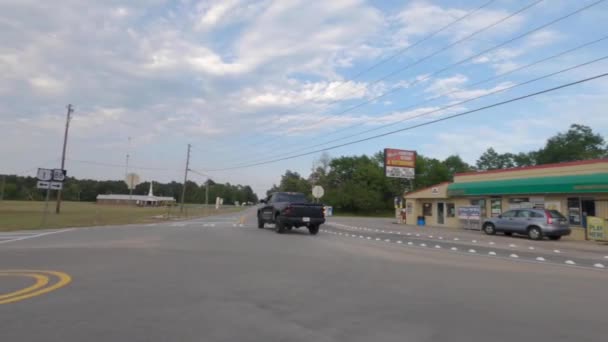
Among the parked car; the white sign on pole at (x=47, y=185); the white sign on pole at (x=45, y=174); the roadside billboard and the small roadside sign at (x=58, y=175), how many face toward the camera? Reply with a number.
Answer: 4

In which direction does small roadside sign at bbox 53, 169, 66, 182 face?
toward the camera

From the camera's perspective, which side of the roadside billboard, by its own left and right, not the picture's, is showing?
front

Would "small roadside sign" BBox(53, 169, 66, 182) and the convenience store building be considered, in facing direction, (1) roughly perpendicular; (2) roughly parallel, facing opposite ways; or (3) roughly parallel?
roughly perpendicular

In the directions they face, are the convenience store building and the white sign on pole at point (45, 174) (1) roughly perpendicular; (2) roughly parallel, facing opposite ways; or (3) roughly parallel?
roughly perpendicular

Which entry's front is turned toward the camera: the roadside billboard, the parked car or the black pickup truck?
the roadside billboard

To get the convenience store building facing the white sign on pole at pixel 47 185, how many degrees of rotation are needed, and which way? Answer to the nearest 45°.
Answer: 0° — it already faces it

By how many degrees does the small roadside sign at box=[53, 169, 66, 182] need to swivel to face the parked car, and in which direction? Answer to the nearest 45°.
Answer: approximately 45° to its left

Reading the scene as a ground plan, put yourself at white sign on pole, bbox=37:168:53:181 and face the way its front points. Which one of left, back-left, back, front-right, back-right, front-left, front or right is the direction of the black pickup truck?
front-left

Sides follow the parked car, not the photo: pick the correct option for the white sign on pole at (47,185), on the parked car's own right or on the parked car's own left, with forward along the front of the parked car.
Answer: on the parked car's own left

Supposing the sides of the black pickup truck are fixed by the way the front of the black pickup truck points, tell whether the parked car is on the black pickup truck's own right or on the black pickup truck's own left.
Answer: on the black pickup truck's own right

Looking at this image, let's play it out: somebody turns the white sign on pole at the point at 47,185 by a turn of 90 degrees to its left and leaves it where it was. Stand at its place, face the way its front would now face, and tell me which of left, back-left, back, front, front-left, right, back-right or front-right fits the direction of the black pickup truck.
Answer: front-right
